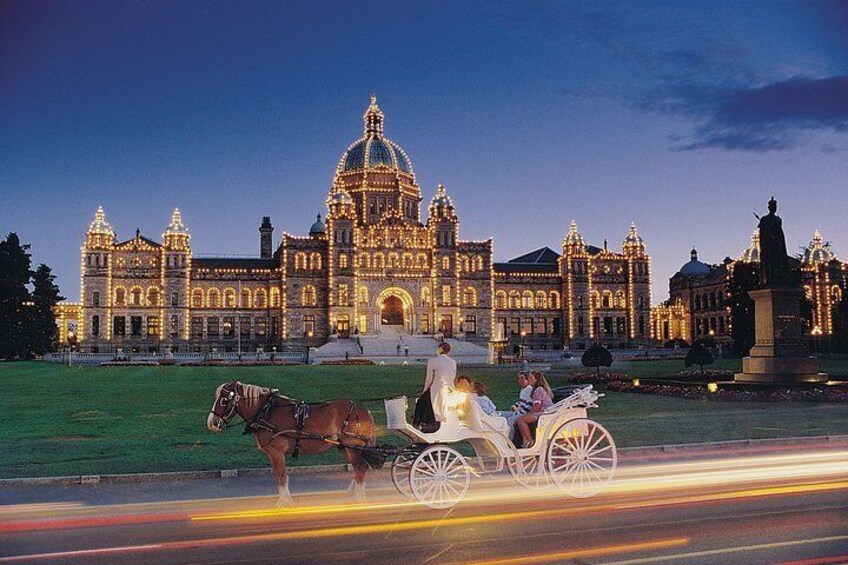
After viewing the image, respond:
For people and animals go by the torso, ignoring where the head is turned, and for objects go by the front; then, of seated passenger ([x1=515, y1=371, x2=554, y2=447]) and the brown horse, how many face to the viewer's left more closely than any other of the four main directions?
2

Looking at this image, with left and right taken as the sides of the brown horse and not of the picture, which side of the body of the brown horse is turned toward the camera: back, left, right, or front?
left

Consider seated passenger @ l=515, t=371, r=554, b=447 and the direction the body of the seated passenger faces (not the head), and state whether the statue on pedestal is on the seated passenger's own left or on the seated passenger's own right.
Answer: on the seated passenger's own right

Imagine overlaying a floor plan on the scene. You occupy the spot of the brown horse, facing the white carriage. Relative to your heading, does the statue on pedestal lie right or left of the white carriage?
left

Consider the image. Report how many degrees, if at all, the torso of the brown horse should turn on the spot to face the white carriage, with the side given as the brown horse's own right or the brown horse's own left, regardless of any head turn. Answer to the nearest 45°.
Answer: approximately 180°

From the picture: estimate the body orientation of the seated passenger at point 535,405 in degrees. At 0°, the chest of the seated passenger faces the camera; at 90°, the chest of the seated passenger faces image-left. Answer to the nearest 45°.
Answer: approximately 90°

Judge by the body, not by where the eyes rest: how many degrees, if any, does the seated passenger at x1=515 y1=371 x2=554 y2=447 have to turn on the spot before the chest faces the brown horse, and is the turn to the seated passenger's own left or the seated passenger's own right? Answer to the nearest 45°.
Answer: approximately 45° to the seated passenger's own left

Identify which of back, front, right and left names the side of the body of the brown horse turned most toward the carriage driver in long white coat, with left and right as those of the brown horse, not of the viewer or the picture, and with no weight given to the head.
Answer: back
